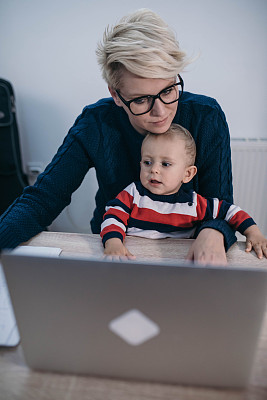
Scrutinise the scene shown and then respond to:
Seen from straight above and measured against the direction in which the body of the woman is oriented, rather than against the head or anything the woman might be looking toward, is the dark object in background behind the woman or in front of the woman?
behind

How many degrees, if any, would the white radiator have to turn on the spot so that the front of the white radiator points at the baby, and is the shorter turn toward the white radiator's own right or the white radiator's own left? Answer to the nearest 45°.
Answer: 0° — it already faces them

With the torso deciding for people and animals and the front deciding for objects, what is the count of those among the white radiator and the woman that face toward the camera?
2

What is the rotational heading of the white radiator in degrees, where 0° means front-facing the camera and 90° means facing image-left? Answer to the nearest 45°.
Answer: approximately 0°

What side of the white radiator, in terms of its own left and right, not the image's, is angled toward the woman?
front

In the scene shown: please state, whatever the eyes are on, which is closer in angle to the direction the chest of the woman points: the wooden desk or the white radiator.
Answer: the wooden desk

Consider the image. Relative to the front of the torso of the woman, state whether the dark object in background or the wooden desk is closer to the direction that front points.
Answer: the wooden desk

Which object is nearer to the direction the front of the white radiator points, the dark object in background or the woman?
the woman

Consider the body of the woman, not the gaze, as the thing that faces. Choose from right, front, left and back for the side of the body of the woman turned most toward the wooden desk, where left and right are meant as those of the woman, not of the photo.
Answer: front
